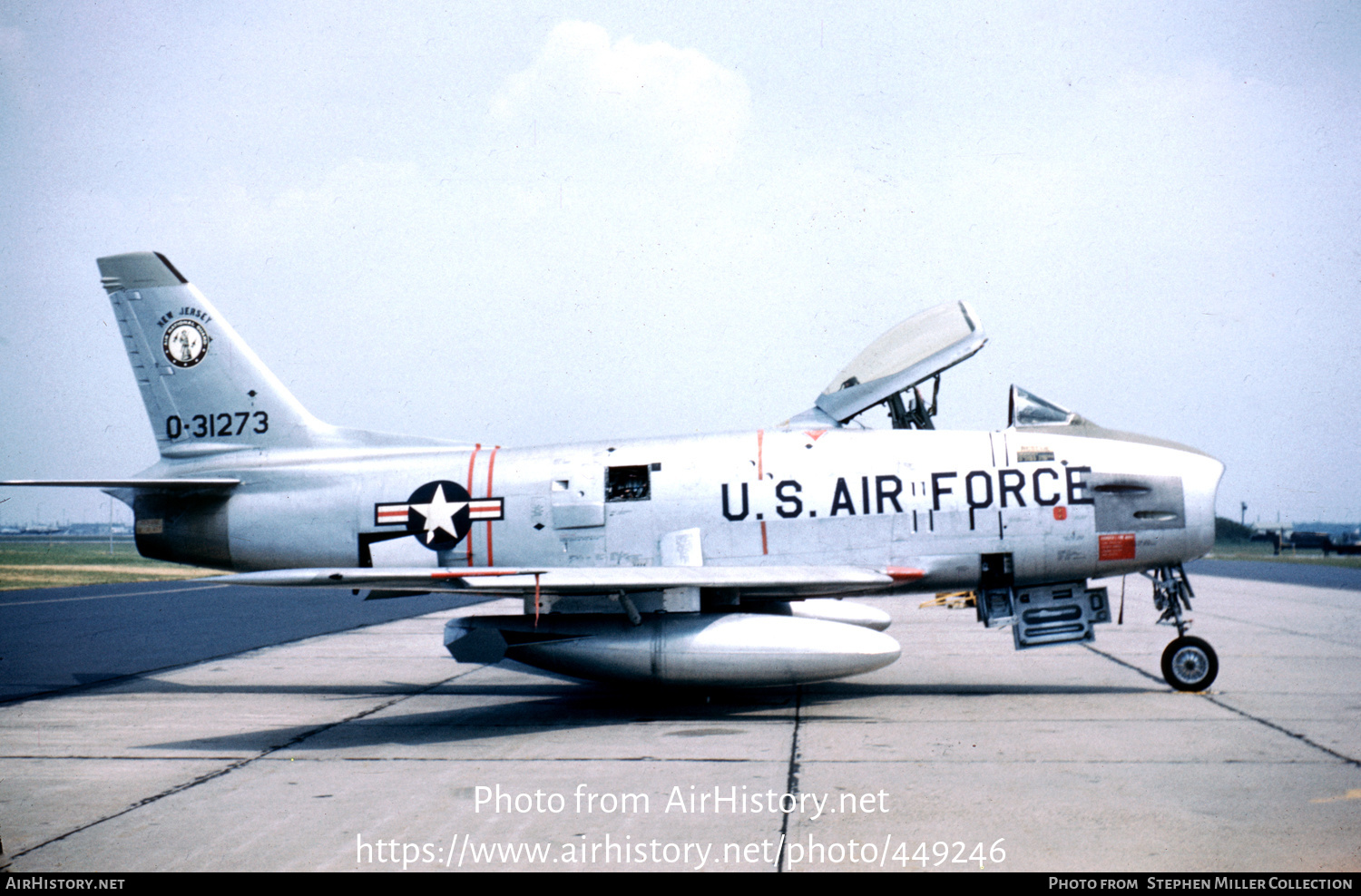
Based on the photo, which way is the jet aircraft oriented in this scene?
to the viewer's right
